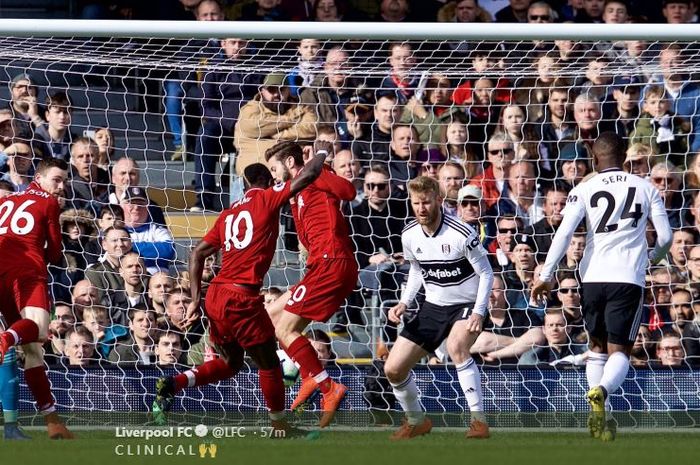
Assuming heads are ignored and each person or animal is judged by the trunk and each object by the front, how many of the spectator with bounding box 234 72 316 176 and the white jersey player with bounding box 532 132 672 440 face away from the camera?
1

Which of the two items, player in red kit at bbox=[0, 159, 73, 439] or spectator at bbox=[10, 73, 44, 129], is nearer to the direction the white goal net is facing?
the player in red kit

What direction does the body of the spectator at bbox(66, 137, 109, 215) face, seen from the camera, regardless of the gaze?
toward the camera

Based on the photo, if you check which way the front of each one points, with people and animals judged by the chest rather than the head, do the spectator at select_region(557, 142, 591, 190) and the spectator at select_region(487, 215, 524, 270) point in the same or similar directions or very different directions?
same or similar directions

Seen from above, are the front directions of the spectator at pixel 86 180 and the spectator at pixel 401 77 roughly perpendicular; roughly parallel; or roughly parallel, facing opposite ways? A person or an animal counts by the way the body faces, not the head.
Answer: roughly parallel

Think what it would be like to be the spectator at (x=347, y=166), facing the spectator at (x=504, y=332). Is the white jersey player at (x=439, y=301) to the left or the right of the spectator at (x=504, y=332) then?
right

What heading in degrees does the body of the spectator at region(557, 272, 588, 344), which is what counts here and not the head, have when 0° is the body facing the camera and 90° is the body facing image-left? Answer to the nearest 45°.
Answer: approximately 0°

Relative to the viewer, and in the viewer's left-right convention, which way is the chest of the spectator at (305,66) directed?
facing the viewer

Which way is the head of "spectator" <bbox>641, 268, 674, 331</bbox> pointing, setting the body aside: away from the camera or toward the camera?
toward the camera

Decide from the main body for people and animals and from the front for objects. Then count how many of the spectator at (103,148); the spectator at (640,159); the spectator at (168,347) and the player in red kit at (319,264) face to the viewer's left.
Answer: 1
